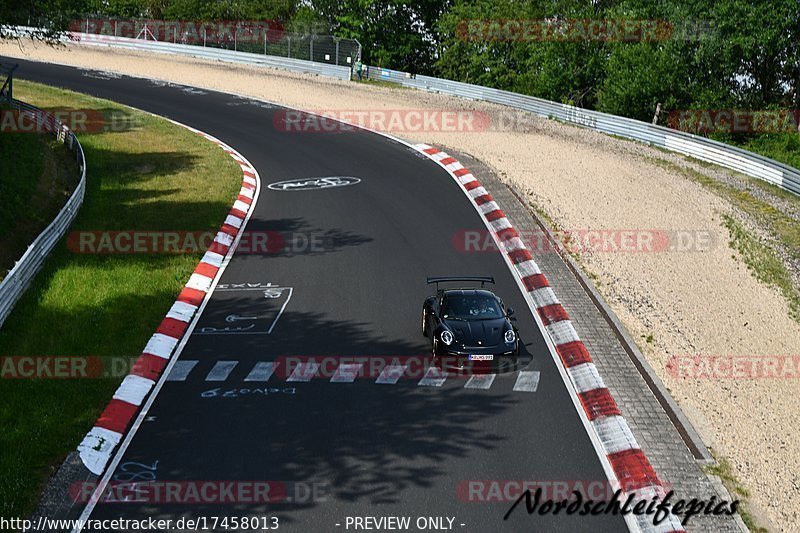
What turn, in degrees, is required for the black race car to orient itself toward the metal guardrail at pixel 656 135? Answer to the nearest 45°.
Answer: approximately 180°

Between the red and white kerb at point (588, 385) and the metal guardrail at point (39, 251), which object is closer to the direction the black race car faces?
the red and white kerb

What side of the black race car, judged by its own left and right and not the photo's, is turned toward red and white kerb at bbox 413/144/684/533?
left

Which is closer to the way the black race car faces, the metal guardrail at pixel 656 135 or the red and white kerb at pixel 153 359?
the red and white kerb

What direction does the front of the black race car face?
toward the camera

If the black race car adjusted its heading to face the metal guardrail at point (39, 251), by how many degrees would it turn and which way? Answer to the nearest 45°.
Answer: approximately 90° to its right

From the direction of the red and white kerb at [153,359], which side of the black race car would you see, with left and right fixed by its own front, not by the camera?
right
